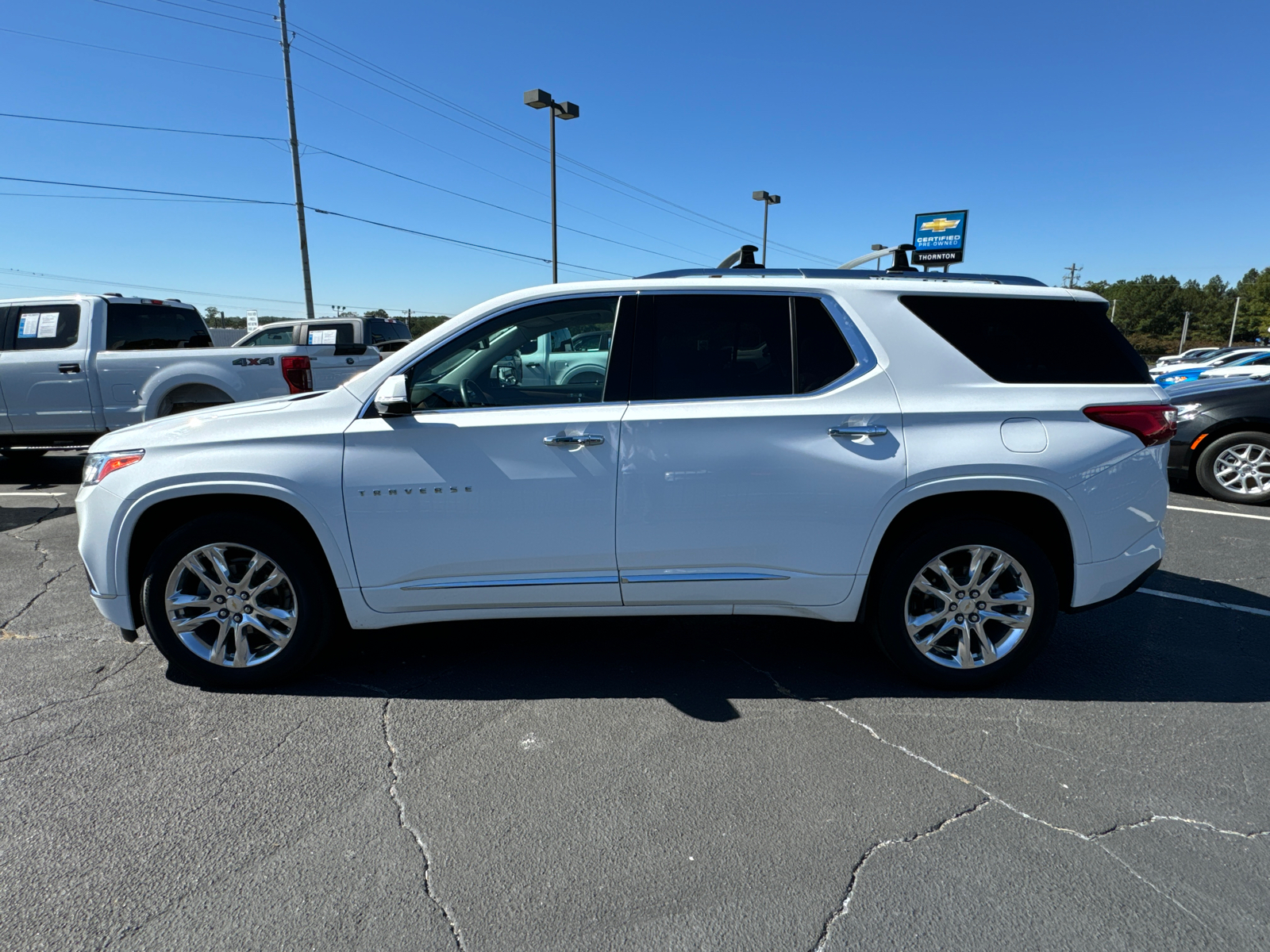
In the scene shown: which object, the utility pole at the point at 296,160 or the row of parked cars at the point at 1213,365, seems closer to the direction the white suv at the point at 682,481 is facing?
the utility pole

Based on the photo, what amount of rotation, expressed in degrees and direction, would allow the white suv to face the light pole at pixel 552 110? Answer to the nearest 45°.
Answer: approximately 90° to its right

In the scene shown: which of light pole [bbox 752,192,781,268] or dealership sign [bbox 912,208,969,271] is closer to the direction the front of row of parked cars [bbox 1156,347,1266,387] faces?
the light pole

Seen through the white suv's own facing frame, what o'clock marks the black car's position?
The black car is roughly at 5 o'clock from the white suv.

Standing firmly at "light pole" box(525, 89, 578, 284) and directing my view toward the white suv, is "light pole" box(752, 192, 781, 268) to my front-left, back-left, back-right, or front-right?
back-left

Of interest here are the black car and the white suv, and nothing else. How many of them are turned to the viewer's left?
2

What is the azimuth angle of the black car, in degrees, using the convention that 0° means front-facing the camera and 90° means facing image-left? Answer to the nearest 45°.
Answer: approximately 90°

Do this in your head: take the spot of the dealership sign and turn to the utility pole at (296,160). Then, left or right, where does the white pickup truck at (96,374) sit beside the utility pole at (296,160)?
left

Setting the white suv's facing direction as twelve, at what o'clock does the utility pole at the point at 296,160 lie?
The utility pole is roughly at 2 o'clock from the white suv.

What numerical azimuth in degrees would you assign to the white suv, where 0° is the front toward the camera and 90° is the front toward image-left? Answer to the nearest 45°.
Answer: approximately 90°
